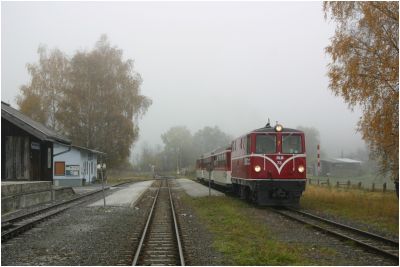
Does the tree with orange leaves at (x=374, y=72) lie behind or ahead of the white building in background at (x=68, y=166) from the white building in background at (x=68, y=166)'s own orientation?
ahead

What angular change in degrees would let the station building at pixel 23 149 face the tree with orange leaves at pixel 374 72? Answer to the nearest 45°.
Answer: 0° — it already faces it

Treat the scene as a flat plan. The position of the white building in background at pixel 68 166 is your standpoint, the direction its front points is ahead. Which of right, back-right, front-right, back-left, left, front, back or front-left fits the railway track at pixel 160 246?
front-right

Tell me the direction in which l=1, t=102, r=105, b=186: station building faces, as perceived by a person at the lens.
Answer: facing the viewer and to the right of the viewer

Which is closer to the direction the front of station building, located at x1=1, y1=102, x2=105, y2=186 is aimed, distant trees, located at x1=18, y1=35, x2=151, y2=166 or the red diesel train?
the red diesel train

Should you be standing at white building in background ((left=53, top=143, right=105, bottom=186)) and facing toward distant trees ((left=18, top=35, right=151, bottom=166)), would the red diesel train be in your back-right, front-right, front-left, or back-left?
back-right

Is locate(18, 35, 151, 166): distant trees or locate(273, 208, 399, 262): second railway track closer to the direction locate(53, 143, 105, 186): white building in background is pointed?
the second railway track

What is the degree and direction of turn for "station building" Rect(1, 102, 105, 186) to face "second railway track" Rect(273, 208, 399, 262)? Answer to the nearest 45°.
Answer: approximately 45° to its right

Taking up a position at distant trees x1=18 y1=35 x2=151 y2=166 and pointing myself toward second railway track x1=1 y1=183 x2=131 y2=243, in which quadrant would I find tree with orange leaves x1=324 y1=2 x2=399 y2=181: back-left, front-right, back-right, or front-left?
front-left

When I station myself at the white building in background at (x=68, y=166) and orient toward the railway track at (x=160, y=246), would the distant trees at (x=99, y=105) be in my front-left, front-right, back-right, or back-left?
back-left

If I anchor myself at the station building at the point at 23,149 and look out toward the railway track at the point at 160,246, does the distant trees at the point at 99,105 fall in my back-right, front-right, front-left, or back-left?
back-left

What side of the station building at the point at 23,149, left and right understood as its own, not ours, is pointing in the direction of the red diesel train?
front
